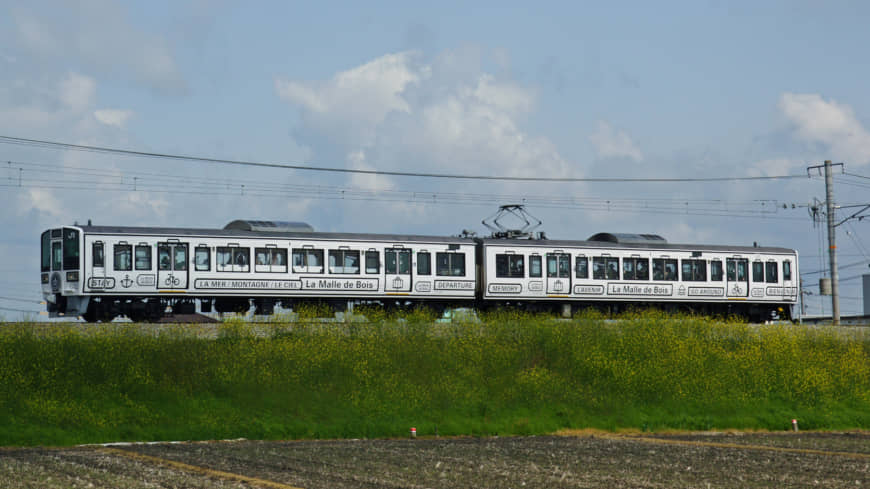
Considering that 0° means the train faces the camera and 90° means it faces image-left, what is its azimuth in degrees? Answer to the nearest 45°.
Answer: approximately 45°
